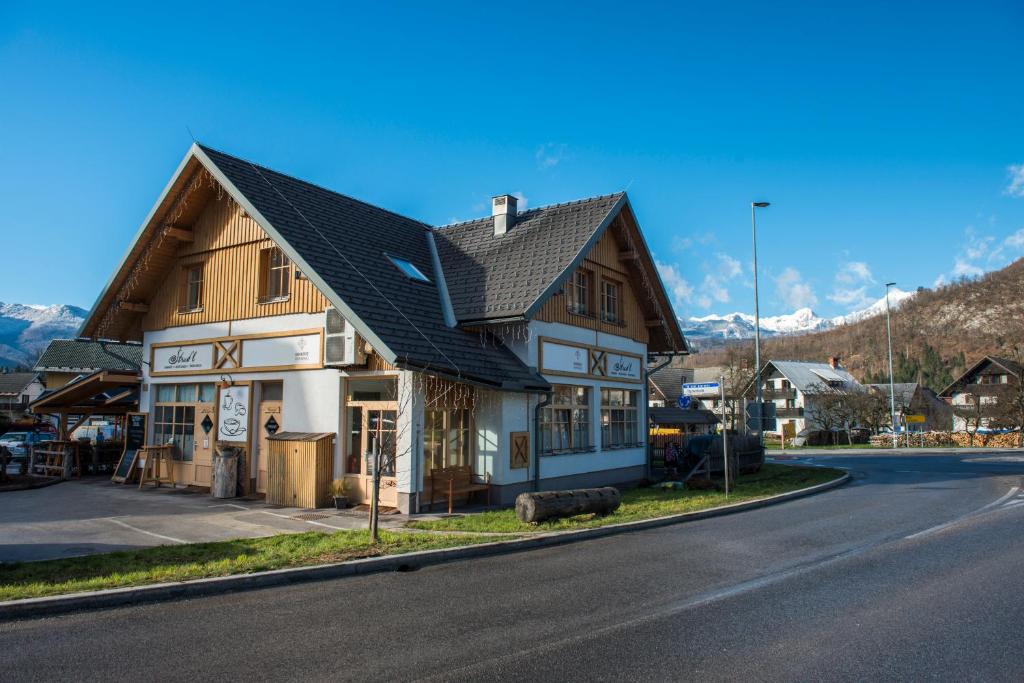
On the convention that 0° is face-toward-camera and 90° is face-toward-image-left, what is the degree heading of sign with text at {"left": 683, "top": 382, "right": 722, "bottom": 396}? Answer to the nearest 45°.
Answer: approximately 0°

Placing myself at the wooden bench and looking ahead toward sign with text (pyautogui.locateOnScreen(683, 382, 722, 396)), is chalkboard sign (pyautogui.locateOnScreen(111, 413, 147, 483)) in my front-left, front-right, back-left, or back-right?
back-left

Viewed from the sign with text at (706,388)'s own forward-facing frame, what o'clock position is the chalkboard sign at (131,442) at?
The chalkboard sign is roughly at 3 o'clock from the sign with text.

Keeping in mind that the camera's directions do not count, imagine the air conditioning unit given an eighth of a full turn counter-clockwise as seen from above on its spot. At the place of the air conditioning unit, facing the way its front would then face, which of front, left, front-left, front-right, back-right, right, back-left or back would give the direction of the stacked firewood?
back-left

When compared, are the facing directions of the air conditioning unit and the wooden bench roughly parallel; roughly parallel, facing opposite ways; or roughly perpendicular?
roughly perpendicular

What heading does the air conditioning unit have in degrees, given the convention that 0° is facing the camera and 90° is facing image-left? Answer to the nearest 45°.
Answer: approximately 45°

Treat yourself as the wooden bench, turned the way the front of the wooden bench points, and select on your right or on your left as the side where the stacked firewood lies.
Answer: on your left

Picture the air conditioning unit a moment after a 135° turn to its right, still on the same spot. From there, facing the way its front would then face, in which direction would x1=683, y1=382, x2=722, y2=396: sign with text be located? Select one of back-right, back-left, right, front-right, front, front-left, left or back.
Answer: right

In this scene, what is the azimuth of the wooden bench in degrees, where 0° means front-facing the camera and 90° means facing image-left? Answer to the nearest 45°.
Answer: approximately 315°

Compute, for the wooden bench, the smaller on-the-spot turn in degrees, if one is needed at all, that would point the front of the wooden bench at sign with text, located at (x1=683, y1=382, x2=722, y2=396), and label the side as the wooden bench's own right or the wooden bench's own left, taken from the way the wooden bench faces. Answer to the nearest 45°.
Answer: approximately 45° to the wooden bench's own left
